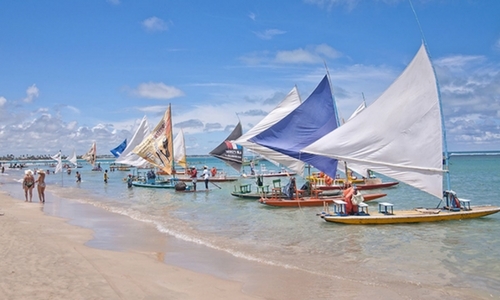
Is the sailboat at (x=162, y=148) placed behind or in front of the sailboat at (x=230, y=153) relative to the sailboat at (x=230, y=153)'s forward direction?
behind

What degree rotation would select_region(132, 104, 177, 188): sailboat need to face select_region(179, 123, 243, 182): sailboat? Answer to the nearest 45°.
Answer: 0° — it already faces it

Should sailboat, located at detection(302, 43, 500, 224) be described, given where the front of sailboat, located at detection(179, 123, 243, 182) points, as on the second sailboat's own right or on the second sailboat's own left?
on the second sailboat's own right

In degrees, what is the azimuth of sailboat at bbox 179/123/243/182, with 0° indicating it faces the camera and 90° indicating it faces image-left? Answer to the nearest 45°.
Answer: approximately 270°

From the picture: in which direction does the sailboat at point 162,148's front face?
to the viewer's right

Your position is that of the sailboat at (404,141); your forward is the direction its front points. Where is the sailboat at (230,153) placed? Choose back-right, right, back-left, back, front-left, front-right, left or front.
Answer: back-left

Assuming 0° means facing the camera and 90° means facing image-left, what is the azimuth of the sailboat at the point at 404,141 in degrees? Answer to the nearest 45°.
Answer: approximately 270°
